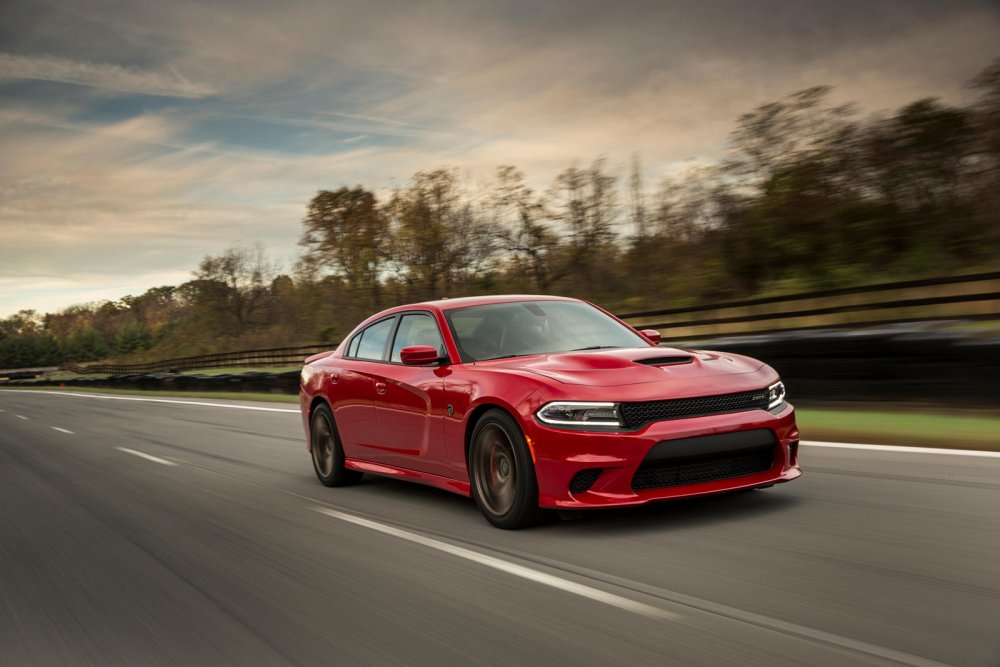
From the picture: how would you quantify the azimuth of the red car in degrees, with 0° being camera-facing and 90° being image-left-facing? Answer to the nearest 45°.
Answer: approximately 315°

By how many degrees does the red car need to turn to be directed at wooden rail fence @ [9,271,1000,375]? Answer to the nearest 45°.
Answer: approximately 90° to its left
